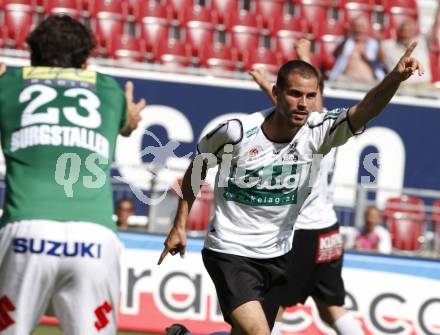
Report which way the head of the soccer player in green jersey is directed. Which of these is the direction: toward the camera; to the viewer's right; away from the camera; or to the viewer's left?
away from the camera

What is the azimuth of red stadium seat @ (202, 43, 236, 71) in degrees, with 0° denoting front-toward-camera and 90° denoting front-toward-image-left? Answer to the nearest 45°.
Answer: approximately 0°

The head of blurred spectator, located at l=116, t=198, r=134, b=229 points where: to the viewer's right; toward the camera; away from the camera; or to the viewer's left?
toward the camera

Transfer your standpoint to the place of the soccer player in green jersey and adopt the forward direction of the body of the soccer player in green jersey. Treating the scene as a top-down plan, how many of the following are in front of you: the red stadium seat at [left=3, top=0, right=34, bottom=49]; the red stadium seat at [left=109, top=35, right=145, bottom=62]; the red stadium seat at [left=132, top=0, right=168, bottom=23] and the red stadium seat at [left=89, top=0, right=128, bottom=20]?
4

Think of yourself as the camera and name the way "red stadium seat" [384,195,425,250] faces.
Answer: facing the viewer

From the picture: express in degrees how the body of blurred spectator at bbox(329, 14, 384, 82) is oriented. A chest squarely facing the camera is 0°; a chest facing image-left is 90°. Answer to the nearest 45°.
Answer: approximately 0°

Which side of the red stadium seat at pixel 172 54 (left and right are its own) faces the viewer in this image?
front

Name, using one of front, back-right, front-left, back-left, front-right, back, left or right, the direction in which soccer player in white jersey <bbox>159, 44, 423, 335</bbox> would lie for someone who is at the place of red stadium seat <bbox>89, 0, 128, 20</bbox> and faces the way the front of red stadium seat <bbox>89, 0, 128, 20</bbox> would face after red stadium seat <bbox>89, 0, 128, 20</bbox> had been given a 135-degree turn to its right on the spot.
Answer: back-left

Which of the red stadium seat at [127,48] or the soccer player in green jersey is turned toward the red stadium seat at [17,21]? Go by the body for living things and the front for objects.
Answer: the soccer player in green jersey

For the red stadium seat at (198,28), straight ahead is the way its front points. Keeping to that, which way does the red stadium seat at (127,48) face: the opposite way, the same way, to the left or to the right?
the same way

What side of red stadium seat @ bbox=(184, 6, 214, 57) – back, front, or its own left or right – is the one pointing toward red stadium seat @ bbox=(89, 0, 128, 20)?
right

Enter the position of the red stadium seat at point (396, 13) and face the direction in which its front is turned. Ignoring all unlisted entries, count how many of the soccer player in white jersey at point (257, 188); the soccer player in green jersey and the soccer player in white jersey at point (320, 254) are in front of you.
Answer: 3

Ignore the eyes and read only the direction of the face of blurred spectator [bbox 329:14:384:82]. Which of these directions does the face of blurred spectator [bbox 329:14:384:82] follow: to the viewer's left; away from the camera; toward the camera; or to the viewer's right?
toward the camera

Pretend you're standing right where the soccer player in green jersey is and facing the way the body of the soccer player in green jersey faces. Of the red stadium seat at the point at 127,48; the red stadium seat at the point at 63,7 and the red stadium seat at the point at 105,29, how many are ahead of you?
3
